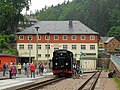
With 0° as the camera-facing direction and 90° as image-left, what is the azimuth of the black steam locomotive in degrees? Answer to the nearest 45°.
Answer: approximately 0°
